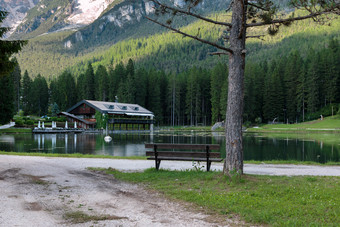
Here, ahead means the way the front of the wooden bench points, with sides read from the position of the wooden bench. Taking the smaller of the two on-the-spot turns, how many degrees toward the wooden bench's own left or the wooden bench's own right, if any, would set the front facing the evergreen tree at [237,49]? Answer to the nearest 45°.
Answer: approximately 135° to the wooden bench's own right

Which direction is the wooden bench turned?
away from the camera

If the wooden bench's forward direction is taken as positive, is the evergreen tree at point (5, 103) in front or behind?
in front
